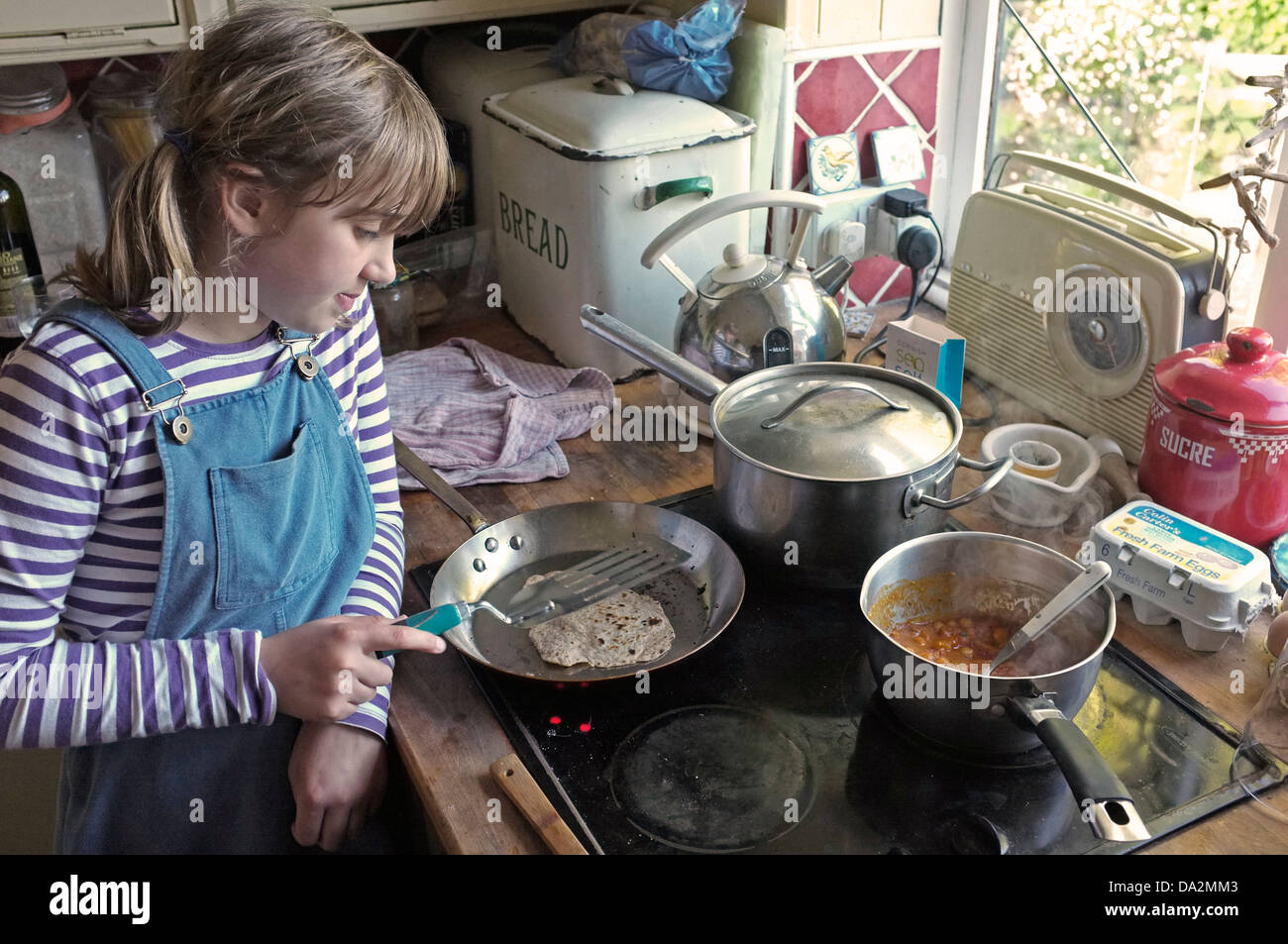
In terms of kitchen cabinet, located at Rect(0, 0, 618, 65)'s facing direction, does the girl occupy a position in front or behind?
in front

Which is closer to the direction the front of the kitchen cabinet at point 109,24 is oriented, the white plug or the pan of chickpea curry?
the pan of chickpea curry

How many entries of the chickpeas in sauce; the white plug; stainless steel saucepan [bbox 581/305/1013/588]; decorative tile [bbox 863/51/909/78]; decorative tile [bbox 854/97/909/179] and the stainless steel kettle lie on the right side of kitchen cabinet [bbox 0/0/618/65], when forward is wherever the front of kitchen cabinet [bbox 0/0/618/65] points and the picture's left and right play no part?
0

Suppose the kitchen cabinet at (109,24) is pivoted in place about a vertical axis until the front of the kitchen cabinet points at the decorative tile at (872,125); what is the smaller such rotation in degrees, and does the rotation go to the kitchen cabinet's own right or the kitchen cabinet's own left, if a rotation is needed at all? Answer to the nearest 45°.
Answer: approximately 90° to the kitchen cabinet's own left

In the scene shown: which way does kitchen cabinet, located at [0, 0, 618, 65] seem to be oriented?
toward the camera

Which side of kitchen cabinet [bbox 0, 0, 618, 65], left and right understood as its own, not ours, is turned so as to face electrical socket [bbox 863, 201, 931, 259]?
left

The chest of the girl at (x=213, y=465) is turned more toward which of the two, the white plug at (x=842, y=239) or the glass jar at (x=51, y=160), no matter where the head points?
the white plug

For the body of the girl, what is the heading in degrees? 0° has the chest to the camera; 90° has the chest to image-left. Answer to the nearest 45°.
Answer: approximately 315°

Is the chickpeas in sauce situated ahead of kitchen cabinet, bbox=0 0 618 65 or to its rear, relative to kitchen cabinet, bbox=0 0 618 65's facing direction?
ahead

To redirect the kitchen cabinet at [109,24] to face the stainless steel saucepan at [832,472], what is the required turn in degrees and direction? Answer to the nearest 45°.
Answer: approximately 45° to its left

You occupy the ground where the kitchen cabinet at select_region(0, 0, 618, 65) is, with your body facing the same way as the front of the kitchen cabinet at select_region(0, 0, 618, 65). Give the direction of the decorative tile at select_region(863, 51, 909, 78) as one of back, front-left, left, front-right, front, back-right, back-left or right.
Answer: left

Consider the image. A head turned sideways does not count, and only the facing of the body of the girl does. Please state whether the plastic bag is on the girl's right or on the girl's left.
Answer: on the girl's left

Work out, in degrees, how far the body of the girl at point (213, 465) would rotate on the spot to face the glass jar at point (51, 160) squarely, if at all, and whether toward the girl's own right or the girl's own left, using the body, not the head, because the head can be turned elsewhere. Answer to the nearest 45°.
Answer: approximately 135° to the girl's own left

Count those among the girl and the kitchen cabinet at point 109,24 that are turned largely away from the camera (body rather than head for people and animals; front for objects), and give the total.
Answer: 0
